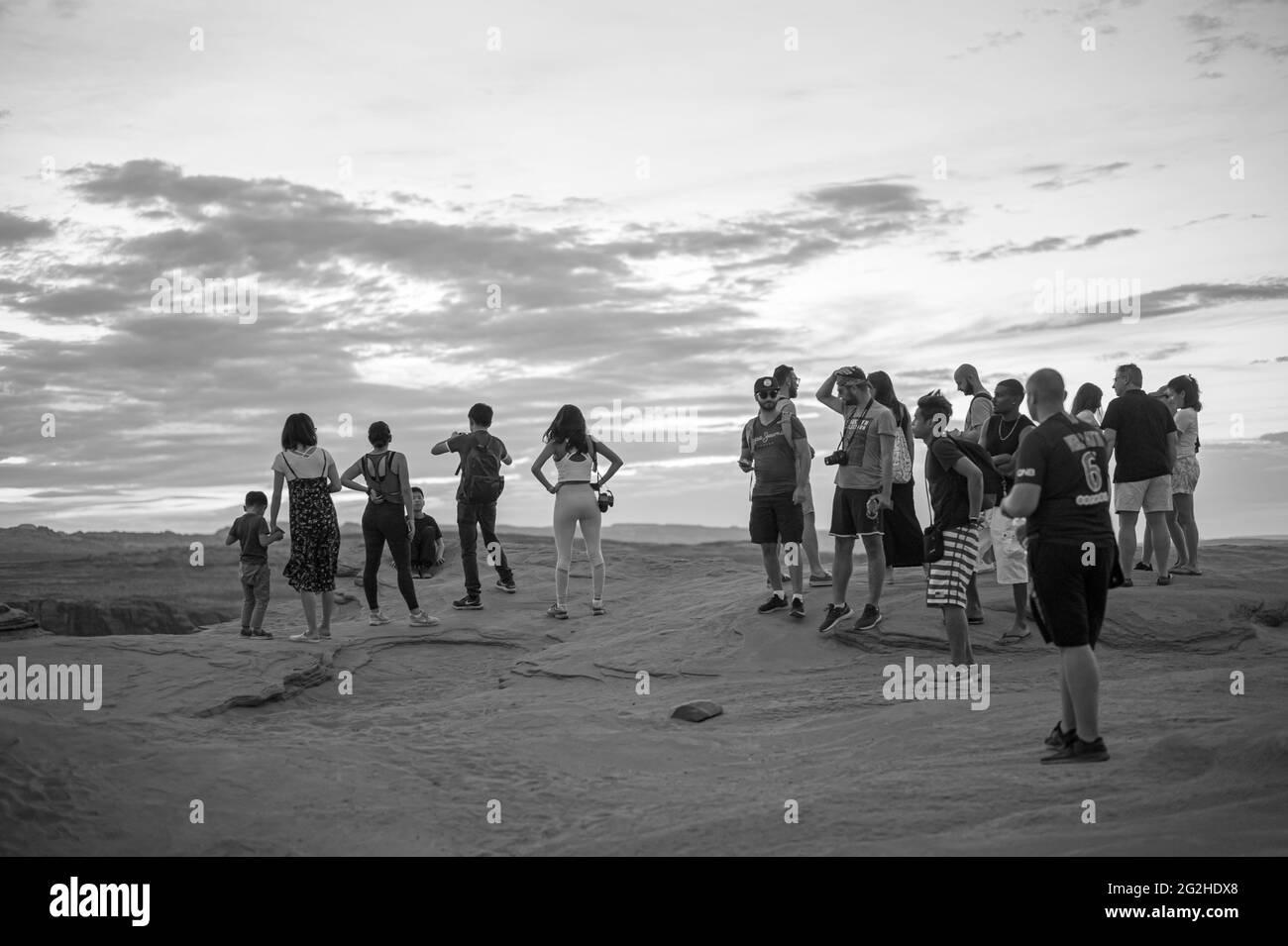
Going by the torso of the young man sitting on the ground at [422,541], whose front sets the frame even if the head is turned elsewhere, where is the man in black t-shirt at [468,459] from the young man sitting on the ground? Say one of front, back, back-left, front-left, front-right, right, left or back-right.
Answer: front

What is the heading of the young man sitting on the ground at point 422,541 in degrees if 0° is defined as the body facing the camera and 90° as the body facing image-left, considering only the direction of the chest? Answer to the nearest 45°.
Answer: approximately 0°

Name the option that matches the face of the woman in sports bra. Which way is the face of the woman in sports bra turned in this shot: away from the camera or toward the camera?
away from the camera

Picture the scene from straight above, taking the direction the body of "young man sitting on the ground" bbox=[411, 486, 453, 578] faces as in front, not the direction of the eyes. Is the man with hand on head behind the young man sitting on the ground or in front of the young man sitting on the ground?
in front

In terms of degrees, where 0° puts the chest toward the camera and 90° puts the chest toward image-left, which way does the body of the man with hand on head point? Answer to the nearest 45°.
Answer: approximately 45°

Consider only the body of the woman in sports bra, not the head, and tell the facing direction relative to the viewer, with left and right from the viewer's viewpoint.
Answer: facing away from the viewer

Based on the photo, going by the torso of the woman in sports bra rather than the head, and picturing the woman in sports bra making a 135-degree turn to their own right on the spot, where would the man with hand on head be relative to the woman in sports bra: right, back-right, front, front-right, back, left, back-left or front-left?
front

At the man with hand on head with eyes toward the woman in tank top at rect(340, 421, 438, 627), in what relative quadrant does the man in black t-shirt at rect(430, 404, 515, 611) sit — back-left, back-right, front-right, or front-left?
front-right

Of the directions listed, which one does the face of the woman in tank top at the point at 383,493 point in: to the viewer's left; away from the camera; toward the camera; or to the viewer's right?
away from the camera

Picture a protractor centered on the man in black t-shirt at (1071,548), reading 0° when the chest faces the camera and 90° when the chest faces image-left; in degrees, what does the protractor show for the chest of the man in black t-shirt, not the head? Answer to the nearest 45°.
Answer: approximately 135°

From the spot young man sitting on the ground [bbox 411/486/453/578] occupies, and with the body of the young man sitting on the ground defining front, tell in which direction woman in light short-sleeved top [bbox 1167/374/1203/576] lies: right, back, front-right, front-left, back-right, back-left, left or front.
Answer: front-left

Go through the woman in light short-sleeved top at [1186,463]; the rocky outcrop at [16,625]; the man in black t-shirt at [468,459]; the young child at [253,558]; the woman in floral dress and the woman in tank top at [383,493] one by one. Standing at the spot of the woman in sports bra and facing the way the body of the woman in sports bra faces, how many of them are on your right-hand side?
1

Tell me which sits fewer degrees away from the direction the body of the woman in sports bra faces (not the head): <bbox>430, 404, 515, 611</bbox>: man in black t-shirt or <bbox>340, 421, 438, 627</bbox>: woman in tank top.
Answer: the man in black t-shirt

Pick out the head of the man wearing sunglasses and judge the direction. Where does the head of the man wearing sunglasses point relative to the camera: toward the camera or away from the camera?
toward the camera
